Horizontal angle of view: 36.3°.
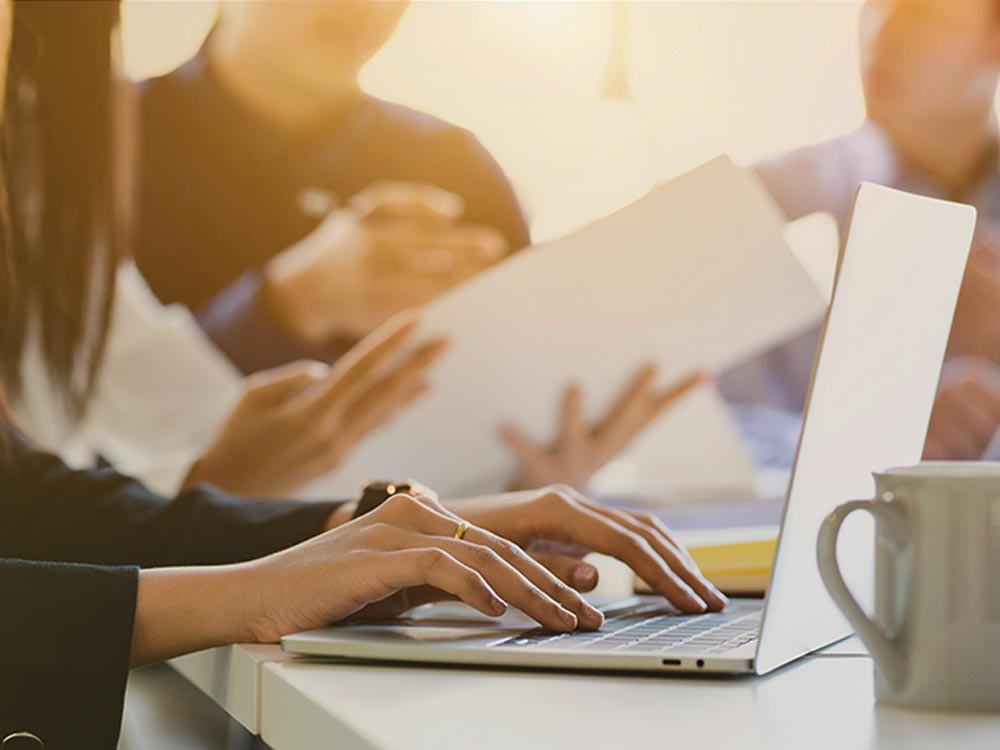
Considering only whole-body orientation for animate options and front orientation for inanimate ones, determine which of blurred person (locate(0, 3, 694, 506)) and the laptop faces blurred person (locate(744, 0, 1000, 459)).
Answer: blurred person (locate(0, 3, 694, 506))

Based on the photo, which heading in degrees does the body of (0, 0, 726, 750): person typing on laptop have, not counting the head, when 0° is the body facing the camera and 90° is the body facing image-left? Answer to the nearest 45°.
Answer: approximately 270°

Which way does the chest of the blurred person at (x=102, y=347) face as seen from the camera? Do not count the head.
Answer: to the viewer's right

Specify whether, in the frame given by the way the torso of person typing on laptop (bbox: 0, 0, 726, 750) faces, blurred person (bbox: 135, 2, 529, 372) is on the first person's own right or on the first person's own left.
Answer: on the first person's own left

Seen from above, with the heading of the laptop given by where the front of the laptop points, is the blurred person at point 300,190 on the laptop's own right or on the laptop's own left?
on the laptop's own right

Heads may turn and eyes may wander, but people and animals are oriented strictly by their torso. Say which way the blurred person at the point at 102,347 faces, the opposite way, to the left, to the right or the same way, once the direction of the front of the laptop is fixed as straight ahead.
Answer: the opposite way

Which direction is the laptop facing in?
to the viewer's left

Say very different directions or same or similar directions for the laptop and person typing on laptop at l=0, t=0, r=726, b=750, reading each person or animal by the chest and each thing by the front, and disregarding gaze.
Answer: very different directions

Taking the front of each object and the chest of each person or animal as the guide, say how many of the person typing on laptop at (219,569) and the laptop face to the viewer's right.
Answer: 1
